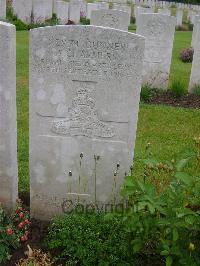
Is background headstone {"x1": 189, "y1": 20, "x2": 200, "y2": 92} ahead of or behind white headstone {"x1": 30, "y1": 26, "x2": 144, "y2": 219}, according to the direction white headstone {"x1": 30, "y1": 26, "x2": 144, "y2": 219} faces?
behind

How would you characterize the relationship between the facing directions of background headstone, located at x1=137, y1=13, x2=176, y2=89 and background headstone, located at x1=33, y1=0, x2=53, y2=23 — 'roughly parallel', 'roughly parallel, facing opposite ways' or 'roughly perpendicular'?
roughly parallel

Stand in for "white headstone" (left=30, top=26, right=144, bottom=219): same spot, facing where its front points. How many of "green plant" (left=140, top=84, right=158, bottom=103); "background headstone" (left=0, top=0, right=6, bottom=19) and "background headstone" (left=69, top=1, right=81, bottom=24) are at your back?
3

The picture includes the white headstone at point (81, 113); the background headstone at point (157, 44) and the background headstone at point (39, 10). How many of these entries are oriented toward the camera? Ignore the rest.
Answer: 3

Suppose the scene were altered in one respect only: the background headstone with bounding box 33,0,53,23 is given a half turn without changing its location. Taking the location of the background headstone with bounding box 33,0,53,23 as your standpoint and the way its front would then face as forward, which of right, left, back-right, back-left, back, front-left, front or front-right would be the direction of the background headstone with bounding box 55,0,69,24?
front-right

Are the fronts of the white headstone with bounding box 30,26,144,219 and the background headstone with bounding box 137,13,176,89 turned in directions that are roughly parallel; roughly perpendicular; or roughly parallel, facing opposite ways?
roughly parallel

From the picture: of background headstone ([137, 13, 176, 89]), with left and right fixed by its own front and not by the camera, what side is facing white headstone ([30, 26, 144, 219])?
front

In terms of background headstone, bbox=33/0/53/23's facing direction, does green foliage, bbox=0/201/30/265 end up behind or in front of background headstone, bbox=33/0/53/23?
in front

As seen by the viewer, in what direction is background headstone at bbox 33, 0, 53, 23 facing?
toward the camera

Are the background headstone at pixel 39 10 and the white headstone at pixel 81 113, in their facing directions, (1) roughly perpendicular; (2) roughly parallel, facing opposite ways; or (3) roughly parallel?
roughly parallel

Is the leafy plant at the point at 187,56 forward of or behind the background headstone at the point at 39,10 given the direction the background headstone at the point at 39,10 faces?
forward

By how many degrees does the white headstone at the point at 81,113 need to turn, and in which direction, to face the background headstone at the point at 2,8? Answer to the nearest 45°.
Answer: approximately 180°

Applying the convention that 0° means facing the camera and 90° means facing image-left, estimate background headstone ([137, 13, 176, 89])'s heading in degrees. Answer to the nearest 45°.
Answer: approximately 0°

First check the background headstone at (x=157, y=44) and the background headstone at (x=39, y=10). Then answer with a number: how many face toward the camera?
2

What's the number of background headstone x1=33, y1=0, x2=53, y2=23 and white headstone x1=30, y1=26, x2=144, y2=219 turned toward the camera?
2

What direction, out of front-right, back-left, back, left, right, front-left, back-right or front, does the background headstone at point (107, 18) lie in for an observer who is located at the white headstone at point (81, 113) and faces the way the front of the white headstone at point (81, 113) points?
back

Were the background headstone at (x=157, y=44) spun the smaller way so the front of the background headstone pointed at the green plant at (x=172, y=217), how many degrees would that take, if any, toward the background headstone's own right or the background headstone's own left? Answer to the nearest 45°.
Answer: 0° — it already faces it

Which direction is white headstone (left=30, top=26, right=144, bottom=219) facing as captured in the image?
toward the camera
